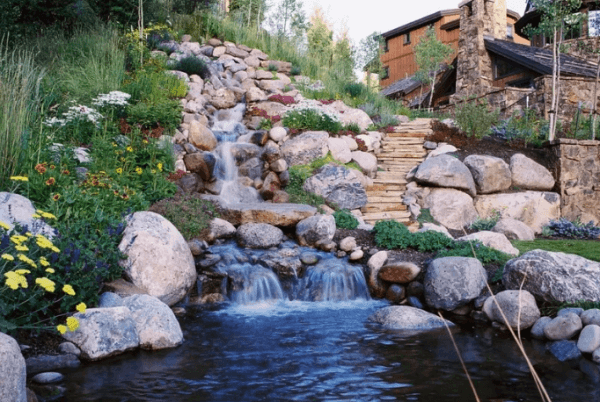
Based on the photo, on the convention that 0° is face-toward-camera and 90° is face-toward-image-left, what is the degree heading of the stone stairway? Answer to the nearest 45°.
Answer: approximately 0°

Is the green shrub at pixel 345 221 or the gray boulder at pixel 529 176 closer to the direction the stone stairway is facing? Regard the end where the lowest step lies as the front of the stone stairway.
the green shrub

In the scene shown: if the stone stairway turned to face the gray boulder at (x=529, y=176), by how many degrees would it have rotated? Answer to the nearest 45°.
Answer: approximately 90° to its left

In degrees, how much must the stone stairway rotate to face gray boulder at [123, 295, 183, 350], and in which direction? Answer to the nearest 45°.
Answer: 0° — it already faces it

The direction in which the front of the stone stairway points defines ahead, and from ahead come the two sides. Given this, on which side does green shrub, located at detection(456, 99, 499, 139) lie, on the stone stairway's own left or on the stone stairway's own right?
on the stone stairway's own left

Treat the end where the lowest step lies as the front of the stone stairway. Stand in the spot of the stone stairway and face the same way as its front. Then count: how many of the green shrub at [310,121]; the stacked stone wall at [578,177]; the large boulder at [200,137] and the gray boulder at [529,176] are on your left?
2

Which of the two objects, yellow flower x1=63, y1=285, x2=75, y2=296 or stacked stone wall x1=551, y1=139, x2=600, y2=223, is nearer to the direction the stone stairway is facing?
the yellow flower

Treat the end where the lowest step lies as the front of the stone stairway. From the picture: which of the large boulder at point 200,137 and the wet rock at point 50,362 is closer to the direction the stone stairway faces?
the wet rock

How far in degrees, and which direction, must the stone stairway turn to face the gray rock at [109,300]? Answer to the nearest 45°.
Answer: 0° — it already faces it
